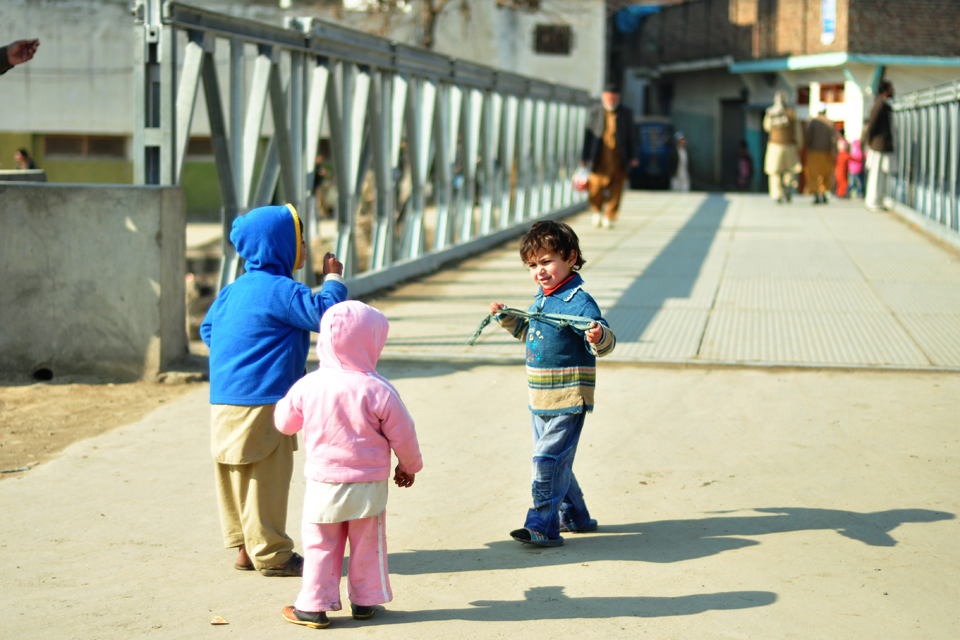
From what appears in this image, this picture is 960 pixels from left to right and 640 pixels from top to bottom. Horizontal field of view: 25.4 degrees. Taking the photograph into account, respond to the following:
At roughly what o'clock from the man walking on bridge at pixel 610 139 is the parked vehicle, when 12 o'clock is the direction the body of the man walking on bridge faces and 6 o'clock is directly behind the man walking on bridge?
The parked vehicle is roughly at 6 o'clock from the man walking on bridge.

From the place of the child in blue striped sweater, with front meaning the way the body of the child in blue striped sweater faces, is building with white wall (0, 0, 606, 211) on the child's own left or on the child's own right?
on the child's own right

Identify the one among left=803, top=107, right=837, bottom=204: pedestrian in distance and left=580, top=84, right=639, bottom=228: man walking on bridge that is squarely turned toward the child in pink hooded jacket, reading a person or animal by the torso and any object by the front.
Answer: the man walking on bridge

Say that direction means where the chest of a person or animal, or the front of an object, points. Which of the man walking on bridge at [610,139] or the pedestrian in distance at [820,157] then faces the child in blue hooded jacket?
the man walking on bridge

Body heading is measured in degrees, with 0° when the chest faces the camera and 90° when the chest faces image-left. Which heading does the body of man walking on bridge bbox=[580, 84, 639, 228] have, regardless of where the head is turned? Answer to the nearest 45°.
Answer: approximately 0°

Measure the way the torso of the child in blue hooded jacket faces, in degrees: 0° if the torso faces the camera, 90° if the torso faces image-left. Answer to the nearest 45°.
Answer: approximately 225°

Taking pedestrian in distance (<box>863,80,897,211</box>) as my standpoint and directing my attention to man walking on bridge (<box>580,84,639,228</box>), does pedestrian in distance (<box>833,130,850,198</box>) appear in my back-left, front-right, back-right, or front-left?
back-right

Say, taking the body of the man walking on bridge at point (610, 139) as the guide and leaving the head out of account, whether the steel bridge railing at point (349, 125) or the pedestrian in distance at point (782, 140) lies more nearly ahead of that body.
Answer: the steel bridge railing
